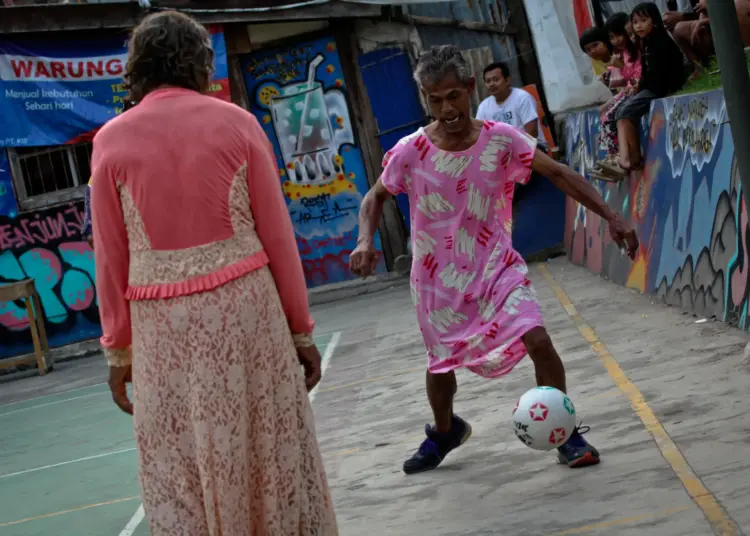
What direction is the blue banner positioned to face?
toward the camera

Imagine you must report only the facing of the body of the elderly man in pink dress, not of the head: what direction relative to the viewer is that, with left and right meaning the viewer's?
facing the viewer

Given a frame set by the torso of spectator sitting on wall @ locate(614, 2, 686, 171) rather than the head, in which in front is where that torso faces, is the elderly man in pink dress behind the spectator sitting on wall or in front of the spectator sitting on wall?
in front

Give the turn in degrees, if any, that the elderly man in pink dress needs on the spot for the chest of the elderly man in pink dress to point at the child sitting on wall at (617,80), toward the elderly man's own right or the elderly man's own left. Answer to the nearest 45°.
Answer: approximately 180°

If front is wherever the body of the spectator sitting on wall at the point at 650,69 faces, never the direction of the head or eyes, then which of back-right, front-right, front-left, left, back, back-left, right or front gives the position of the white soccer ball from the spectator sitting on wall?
front-left

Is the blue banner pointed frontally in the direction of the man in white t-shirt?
no

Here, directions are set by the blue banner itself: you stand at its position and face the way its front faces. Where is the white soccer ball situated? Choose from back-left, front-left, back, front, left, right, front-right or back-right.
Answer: front

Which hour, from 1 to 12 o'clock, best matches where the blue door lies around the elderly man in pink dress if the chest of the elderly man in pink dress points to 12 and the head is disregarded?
The blue door is roughly at 6 o'clock from the elderly man in pink dress.

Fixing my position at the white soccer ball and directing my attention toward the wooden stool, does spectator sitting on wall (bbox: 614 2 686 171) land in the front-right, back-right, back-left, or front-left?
front-right

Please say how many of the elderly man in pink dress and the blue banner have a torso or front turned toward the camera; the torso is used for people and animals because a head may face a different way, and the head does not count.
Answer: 2

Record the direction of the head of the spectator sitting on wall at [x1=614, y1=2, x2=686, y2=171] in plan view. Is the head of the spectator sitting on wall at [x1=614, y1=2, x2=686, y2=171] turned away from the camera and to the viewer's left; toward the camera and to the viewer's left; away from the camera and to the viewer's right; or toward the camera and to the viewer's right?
toward the camera and to the viewer's left

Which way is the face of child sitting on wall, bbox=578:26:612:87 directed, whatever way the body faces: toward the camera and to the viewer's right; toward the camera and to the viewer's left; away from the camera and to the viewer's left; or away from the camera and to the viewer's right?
toward the camera and to the viewer's left

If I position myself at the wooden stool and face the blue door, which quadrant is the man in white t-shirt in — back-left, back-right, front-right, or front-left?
front-right
